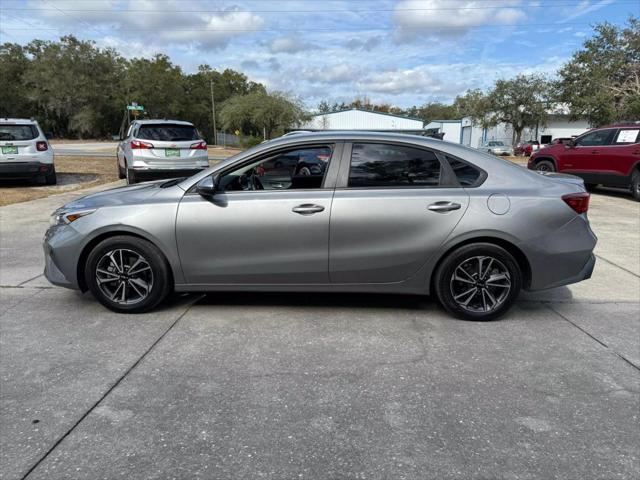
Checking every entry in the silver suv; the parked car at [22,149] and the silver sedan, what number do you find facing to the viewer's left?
1

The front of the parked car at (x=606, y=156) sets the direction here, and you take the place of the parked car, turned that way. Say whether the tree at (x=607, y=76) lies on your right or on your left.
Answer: on your right

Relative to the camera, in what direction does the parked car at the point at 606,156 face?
facing away from the viewer and to the left of the viewer

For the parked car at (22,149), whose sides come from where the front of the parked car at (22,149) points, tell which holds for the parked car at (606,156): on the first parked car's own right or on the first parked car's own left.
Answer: on the first parked car's own right

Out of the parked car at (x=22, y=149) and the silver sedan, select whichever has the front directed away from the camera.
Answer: the parked car

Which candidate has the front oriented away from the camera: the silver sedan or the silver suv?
the silver suv

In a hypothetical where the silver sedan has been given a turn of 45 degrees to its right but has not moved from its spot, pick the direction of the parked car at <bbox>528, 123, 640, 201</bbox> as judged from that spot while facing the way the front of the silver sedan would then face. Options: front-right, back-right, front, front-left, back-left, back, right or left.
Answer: right

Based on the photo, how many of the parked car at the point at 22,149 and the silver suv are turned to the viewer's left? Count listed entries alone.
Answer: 0

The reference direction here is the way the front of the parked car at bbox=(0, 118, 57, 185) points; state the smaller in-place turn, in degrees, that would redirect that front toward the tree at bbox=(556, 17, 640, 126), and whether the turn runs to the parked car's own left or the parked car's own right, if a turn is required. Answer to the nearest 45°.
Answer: approximately 90° to the parked car's own right

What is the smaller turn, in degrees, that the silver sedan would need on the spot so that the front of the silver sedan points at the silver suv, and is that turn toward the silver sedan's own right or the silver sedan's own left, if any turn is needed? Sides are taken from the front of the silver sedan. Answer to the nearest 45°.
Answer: approximately 45° to the silver sedan's own right

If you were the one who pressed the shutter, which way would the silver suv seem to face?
facing away from the viewer

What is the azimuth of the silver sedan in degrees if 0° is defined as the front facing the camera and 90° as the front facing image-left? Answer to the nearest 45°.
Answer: approximately 90°

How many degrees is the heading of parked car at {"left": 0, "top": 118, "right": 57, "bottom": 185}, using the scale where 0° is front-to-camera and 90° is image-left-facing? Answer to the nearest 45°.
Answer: approximately 180°

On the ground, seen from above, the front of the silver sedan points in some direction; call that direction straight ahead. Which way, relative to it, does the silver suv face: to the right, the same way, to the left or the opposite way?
to the right

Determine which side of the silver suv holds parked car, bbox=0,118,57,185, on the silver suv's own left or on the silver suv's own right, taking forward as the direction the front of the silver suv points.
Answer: on the silver suv's own left
